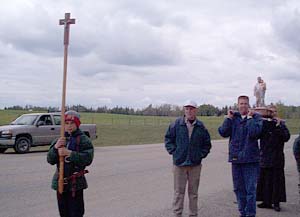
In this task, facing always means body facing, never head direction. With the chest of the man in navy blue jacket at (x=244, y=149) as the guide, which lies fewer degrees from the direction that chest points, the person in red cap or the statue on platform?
the person in red cap

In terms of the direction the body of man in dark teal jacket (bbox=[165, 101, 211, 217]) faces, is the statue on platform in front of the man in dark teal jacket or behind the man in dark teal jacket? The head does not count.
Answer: behind

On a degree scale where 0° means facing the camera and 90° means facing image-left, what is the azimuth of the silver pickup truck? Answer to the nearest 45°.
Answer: approximately 45°

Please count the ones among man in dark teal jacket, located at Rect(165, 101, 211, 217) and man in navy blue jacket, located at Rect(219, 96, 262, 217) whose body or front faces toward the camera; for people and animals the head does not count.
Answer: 2

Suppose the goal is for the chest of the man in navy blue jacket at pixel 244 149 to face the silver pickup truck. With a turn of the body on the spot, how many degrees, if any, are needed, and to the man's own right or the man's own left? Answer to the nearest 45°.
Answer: approximately 135° to the man's own right

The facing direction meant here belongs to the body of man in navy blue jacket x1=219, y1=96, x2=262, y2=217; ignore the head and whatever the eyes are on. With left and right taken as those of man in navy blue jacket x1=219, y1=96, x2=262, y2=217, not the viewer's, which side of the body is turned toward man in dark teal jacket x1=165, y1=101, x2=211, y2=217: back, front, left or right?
right

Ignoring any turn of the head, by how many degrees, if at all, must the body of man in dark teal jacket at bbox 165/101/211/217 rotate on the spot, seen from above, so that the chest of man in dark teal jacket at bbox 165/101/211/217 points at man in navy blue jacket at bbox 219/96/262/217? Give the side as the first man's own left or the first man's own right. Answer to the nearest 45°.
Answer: approximately 90° to the first man's own left
